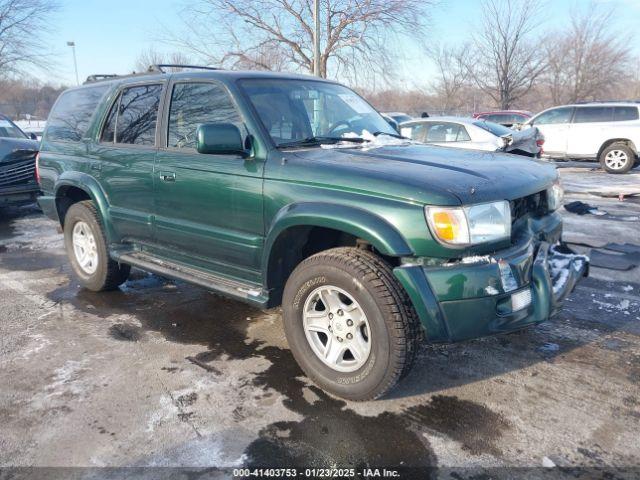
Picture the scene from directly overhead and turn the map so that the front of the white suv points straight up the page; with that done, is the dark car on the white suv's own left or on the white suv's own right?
on the white suv's own left

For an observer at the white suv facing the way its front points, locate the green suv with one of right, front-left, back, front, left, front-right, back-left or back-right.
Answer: left

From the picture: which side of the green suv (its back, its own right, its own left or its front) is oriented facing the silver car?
left

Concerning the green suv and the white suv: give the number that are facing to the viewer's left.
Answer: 1

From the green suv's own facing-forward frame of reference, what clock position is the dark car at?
The dark car is roughly at 6 o'clock from the green suv.

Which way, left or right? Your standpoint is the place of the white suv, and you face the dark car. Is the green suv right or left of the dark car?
left

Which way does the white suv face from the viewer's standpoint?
to the viewer's left

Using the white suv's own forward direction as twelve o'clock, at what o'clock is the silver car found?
The silver car is roughly at 10 o'clock from the white suv.

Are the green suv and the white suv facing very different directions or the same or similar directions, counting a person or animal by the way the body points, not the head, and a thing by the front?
very different directions

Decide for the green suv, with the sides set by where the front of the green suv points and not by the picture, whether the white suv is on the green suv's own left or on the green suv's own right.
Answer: on the green suv's own left
